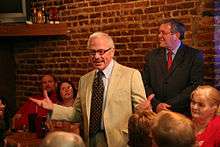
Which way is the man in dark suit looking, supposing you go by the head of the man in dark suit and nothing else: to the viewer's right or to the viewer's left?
to the viewer's left

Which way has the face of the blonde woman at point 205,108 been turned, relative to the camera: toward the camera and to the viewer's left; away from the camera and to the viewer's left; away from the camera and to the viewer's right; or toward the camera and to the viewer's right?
toward the camera and to the viewer's left

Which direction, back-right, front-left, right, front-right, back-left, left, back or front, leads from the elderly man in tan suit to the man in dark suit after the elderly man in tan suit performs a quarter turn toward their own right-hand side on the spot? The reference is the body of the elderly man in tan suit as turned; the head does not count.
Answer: right

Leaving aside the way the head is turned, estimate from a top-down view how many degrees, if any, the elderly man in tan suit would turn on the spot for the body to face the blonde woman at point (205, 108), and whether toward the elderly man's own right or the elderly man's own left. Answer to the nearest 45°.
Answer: approximately 135° to the elderly man's own left

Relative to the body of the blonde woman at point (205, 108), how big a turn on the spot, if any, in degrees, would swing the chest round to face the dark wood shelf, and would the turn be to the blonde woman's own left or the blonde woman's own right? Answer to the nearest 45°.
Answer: approximately 90° to the blonde woman's own right

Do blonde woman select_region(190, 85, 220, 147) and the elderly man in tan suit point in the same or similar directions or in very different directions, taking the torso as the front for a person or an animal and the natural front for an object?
same or similar directions

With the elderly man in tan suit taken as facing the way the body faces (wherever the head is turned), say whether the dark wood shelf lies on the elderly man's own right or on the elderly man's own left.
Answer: on the elderly man's own right

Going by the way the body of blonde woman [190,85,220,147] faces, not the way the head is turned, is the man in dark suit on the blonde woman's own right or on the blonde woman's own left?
on the blonde woman's own right

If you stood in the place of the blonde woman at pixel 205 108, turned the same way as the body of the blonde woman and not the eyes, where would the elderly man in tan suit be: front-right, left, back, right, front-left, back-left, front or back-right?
front-right

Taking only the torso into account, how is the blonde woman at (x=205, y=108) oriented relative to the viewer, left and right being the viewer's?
facing the viewer and to the left of the viewer

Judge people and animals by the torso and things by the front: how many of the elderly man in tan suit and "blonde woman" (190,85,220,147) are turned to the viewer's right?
0

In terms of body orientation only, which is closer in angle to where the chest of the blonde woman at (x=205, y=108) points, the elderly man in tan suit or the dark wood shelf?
the elderly man in tan suit
